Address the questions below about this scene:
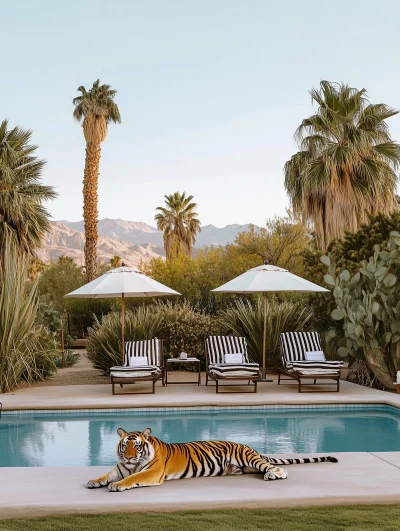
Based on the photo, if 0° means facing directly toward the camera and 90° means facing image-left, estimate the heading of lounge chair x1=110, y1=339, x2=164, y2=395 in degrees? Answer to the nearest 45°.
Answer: approximately 45°

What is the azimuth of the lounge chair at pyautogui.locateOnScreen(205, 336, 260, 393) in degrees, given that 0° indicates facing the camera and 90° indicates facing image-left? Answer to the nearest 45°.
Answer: approximately 315°

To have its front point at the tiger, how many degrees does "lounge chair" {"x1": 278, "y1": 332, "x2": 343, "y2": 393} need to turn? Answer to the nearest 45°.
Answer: approximately 45° to its right

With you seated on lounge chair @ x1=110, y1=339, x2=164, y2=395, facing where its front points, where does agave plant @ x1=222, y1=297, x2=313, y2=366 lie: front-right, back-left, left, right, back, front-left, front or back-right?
back

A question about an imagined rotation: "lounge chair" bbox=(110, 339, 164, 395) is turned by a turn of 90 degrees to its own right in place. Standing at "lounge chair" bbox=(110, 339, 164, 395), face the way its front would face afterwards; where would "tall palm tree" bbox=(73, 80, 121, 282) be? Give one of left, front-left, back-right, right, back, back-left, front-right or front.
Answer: front-right

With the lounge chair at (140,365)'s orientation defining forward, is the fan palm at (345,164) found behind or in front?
behind

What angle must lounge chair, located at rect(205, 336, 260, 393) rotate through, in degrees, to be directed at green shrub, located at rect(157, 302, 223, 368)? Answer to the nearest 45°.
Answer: approximately 135° to its left

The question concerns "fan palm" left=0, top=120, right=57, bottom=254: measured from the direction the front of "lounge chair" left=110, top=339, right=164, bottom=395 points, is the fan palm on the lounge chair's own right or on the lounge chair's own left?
on the lounge chair's own right

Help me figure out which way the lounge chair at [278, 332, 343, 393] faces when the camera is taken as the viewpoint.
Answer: facing the viewer and to the right of the viewer

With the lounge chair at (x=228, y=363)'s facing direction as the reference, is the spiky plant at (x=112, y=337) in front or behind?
behind

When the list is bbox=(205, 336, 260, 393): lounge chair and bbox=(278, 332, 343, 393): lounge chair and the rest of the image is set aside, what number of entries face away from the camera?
0

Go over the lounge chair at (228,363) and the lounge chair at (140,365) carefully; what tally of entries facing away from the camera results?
0
